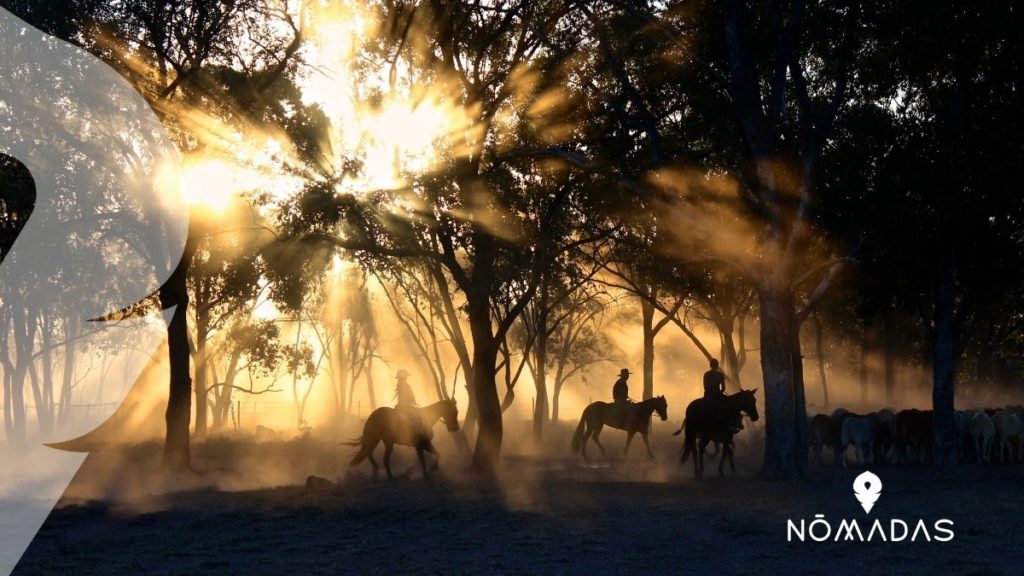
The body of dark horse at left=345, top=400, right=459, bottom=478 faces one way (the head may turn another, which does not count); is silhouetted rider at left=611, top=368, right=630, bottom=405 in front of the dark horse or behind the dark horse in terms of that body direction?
in front

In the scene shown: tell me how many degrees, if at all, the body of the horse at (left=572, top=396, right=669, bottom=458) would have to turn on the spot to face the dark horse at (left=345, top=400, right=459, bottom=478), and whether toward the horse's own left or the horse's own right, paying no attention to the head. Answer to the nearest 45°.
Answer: approximately 135° to the horse's own right

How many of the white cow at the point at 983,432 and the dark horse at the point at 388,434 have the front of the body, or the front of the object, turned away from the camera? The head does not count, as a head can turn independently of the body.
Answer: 1

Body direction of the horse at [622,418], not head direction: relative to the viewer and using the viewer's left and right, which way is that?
facing to the right of the viewer

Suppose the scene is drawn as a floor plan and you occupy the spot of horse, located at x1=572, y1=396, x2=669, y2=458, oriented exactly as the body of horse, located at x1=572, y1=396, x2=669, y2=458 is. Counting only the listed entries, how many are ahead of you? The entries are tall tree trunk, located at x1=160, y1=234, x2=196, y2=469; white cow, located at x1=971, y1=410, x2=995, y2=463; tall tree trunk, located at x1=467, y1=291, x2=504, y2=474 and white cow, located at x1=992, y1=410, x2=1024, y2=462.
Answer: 2

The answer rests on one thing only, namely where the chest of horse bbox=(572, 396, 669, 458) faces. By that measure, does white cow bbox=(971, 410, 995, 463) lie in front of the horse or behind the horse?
in front

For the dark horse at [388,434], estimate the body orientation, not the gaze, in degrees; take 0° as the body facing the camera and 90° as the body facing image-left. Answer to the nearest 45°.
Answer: approximately 270°

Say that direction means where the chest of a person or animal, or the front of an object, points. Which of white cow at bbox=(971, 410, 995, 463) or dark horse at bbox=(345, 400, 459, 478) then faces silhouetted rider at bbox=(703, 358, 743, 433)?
the dark horse

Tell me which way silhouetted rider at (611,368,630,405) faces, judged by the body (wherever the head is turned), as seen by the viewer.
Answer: to the viewer's right

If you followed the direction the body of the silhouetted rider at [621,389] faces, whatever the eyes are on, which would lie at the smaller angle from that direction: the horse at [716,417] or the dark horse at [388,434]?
the horse
